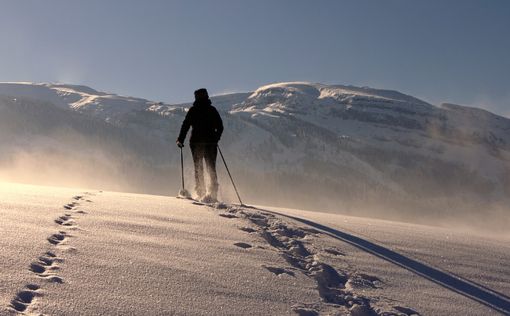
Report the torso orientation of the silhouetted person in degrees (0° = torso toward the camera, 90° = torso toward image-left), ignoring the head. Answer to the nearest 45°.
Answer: approximately 180°
